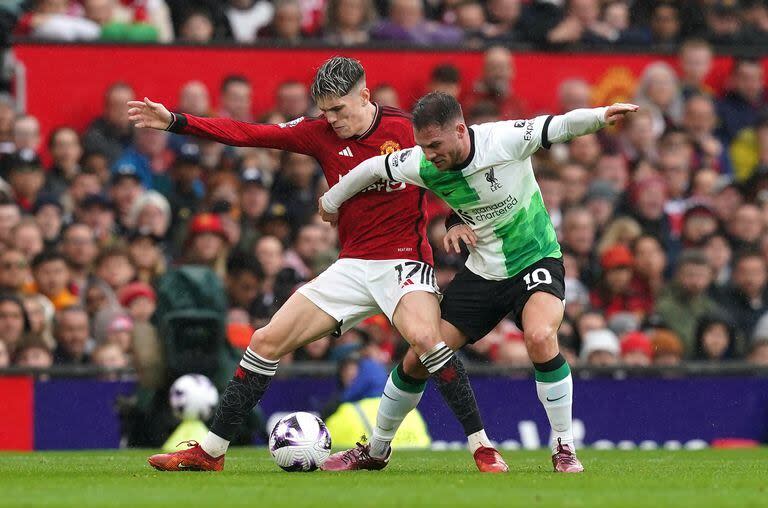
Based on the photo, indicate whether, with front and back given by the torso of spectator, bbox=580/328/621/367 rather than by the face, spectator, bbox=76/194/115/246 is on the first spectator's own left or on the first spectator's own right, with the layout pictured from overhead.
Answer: on the first spectator's own right

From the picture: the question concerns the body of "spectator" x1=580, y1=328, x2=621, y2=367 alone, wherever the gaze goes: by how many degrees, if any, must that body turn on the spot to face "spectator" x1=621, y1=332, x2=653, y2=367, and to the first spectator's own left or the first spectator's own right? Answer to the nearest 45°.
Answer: approximately 135° to the first spectator's own left

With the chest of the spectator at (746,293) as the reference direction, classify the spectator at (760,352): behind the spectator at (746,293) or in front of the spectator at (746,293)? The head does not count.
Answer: in front

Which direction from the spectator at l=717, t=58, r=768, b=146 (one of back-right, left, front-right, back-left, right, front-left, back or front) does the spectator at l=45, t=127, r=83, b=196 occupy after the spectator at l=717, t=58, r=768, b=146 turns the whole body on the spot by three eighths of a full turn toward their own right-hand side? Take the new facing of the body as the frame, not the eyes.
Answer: left

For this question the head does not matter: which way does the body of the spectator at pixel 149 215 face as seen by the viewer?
toward the camera

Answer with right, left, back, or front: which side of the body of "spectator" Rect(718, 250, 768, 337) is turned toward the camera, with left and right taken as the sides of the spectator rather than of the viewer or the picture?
front

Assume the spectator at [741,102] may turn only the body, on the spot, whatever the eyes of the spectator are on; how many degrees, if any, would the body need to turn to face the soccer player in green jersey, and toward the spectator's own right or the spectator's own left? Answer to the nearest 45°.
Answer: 0° — they already face them

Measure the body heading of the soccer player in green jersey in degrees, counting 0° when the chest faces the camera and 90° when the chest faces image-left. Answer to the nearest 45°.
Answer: approximately 45°

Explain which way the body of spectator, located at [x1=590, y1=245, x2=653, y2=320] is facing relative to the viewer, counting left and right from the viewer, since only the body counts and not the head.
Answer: facing the viewer

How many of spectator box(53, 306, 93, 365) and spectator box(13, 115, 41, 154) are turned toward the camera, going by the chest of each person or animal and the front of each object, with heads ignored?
2

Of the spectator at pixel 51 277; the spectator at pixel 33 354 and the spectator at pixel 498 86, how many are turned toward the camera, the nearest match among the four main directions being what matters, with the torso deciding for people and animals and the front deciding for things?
3
